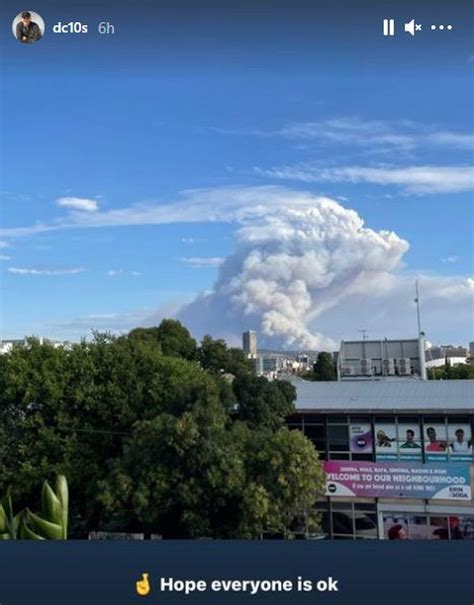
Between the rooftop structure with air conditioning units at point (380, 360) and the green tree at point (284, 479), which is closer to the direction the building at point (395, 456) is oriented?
the green tree

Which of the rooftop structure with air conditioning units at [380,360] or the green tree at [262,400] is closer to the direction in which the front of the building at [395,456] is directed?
the green tree

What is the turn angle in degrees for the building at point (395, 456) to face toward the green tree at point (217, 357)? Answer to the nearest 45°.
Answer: approximately 135° to its right

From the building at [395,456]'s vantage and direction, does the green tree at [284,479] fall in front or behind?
in front

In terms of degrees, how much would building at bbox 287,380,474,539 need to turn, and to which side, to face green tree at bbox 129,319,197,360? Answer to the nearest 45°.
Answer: approximately 135° to its right

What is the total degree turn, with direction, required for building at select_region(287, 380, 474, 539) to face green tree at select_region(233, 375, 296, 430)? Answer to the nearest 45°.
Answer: approximately 90° to its right

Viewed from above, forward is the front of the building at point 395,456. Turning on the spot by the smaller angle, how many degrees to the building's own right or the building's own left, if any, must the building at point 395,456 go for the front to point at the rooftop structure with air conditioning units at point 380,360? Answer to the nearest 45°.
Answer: approximately 180°

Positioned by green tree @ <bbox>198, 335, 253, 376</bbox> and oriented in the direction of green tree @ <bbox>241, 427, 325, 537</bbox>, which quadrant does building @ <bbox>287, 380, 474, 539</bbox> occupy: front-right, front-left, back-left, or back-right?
front-left

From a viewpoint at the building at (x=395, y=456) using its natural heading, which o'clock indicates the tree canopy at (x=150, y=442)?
The tree canopy is roughly at 2 o'clock from the building.

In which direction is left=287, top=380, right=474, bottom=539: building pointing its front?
toward the camera
